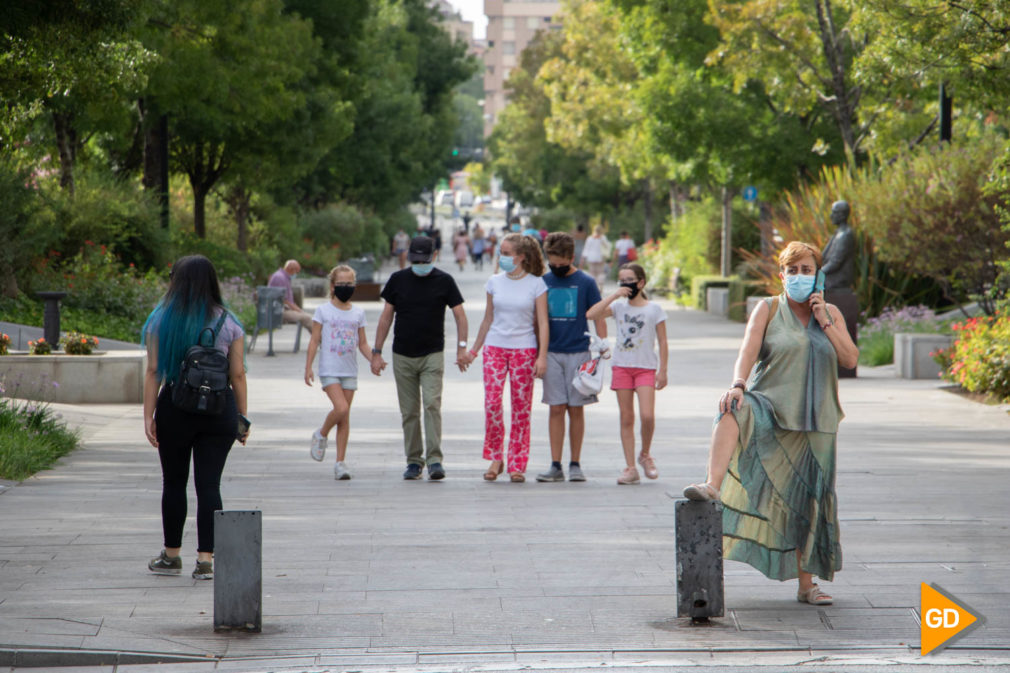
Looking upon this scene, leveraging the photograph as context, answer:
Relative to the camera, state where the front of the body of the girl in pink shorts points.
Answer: toward the camera

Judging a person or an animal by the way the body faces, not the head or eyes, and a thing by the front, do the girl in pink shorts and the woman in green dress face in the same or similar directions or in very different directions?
same or similar directions

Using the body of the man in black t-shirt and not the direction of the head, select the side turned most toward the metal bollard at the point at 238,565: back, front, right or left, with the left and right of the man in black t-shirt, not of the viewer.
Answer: front

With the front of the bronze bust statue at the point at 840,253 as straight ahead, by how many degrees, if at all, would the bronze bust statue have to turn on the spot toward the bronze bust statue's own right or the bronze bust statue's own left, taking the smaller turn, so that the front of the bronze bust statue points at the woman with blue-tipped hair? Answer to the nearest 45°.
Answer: approximately 45° to the bronze bust statue's own left

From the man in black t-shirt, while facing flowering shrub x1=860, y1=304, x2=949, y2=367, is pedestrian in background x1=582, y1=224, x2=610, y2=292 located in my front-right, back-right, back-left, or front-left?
front-left

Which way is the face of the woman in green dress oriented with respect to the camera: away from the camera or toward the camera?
toward the camera

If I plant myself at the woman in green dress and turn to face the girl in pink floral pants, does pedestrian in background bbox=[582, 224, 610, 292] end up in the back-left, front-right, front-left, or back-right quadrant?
front-right

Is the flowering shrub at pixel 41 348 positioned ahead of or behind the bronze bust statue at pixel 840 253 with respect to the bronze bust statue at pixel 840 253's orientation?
ahead

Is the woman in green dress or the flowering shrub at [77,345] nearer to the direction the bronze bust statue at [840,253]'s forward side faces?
the flowering shrub

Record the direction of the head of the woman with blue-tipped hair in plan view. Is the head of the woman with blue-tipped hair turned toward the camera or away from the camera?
away from the camera

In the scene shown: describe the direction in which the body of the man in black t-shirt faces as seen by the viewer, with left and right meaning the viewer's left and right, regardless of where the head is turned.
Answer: facing the viewer

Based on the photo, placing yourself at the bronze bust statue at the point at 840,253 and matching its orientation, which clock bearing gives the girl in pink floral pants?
The girl in pink floral pants is roughly at 11 o'clock from the bronze bust statue.

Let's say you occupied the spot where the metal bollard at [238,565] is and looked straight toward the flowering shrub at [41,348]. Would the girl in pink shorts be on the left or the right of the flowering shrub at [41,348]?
right

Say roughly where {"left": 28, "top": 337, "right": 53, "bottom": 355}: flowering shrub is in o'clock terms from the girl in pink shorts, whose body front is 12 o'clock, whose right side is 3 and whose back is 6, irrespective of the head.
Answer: The flowering shrub is roughly at 4 o'clock from the girl in pink shorts.
